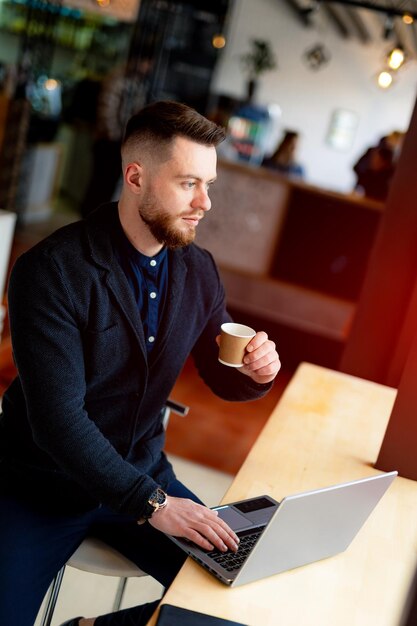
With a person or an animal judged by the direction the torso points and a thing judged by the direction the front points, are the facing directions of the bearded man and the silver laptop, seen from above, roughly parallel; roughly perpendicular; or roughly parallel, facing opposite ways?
roughly parallel, facing opposite ways

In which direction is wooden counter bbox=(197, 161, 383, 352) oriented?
toward the camera

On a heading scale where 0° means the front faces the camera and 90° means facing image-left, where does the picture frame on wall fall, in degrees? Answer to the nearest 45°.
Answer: approximately 0°

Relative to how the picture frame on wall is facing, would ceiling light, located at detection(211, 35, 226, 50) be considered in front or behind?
in front

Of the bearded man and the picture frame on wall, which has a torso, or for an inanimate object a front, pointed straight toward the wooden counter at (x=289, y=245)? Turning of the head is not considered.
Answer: the picture frame on wall

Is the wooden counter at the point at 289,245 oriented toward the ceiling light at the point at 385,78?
no

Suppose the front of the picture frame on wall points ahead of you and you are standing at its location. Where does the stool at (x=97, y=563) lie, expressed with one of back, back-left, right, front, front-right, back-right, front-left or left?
front

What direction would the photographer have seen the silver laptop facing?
facing away from the viewer and to the left of the viewer

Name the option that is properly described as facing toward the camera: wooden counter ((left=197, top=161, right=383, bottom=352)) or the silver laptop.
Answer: the wooden counter

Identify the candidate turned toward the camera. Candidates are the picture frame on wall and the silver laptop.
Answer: the picture frame on wall

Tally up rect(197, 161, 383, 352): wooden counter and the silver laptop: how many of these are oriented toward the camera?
1

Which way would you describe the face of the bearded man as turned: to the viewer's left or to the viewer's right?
to the viewer's right

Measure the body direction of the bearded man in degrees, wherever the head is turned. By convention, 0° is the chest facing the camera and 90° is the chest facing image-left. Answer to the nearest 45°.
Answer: approximately 315°
